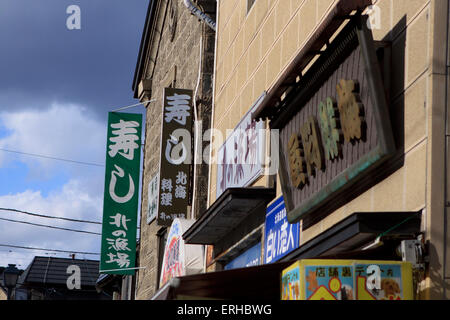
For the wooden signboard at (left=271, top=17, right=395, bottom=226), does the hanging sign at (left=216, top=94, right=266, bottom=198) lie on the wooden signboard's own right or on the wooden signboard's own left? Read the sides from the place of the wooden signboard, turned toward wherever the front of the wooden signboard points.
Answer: on the wooden signboard's own right

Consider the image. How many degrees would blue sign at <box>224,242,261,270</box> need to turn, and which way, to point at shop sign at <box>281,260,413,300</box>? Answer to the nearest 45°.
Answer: approximately 45° to its left

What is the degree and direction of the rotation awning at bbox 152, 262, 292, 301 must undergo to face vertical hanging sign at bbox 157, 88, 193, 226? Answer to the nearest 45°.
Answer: approximately 135° to its right

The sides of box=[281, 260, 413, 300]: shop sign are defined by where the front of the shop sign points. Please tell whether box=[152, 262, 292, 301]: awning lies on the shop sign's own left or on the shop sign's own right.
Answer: on the shop sign's own right

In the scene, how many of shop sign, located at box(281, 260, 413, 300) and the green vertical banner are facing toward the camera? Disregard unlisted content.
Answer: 2

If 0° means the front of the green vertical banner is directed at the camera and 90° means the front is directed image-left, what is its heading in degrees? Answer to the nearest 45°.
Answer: approximately 0°

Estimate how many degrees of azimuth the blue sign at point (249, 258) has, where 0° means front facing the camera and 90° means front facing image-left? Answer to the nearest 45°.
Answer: approximately 45°

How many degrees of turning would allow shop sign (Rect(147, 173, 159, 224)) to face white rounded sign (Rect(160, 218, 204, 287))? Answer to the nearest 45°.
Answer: approximately 45° to its left

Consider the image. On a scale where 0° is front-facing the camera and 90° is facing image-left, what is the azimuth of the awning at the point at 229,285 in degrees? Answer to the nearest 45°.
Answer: approximately 45°

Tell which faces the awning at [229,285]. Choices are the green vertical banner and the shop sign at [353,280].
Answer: the green vertical banner

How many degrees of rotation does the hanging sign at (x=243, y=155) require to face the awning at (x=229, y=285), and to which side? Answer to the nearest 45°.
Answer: approximately 45° to its left

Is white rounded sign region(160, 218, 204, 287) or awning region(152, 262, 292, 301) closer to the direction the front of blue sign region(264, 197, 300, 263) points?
the awning
